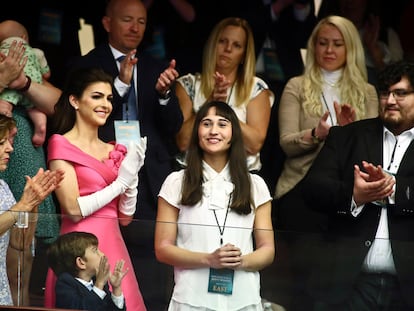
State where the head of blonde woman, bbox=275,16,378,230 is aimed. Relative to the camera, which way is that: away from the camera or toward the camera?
toward the camera

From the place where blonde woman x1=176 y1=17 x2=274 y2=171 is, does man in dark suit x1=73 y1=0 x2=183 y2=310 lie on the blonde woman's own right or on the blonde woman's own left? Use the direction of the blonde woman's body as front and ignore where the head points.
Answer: on the blonde woman's own right

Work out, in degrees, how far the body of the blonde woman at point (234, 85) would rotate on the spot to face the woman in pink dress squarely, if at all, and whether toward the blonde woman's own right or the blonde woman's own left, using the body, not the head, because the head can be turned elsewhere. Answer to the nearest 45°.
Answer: approximately 45° to the blonde woman's own right

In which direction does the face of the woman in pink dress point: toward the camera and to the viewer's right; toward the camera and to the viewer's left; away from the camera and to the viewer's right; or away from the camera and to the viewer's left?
toward the camera and to the viewer's right

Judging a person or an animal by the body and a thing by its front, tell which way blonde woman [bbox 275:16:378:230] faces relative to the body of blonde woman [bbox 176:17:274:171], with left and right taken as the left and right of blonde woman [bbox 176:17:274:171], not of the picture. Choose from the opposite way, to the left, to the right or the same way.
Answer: the same way

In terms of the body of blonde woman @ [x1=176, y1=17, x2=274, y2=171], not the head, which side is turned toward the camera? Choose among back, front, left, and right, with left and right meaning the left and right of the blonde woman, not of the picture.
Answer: front

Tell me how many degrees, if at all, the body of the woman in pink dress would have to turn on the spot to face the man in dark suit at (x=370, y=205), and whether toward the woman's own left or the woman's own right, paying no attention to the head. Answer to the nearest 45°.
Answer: approximately 45° to the woman's own left

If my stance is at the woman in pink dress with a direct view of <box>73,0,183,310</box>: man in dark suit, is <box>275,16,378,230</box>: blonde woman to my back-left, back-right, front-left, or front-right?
front-right

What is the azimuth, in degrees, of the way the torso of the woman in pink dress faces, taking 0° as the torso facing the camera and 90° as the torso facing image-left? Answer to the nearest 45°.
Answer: approximately 315°

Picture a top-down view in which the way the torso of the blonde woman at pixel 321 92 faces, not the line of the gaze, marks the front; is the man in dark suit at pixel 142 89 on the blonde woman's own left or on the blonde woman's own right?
on the blonde woman's own right

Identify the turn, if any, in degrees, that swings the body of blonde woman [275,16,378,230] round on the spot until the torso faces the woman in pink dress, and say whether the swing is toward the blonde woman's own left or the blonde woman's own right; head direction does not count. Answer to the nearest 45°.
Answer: approximately 45° to the blonde woman's own right

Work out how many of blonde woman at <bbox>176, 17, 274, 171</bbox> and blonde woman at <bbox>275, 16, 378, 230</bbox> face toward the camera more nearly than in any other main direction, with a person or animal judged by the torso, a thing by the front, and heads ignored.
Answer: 2

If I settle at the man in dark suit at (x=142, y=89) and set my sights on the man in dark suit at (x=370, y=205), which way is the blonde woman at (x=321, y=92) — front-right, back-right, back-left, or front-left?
front-left

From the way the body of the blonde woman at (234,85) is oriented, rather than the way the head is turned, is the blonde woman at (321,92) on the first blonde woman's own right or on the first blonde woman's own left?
on the first blonde woman's own left

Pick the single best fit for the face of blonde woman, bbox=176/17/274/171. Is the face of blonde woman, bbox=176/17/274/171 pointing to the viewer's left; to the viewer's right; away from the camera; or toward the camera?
toward the camera
